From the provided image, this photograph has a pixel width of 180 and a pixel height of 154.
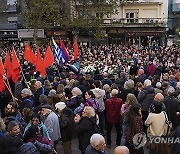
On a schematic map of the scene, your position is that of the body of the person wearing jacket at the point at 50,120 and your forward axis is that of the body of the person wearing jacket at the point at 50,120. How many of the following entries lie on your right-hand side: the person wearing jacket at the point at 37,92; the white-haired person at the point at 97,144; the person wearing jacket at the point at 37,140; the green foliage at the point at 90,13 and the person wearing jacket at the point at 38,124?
2

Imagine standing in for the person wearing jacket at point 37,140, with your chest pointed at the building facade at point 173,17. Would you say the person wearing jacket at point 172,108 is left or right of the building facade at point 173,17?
right

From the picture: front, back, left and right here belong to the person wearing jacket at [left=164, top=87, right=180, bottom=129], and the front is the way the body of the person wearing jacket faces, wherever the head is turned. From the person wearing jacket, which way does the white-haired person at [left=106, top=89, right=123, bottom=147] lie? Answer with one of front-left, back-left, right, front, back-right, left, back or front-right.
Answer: left

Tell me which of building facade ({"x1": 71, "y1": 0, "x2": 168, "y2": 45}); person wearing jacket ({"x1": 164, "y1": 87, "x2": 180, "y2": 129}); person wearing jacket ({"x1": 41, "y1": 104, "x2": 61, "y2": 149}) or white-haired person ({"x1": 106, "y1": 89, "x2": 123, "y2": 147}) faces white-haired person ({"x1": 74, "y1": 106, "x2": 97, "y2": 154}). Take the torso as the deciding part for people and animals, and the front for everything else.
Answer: the building facade

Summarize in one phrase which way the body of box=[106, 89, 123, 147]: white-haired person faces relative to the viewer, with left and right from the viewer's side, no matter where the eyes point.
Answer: facing away from the viewer

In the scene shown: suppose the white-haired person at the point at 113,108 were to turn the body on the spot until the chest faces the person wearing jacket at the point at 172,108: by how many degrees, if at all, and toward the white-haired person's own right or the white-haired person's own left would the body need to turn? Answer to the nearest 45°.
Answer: approximately 90° to the white-haired person's own right

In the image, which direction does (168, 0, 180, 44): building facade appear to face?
toward the camera

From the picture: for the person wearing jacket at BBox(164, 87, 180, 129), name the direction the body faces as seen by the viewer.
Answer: away from the camera

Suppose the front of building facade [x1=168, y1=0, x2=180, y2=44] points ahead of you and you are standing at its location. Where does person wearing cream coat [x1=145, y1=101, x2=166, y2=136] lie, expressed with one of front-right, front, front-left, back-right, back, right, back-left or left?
front

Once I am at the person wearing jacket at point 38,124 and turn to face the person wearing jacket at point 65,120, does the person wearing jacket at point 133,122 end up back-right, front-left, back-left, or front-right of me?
front-right

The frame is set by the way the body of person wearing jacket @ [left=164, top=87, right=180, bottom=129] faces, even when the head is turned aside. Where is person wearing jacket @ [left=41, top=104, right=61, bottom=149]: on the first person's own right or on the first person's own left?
on the first person's own left

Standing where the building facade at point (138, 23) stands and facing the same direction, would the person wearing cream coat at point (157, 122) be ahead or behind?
ahead

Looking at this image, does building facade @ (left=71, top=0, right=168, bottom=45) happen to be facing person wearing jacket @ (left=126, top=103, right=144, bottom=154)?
yes

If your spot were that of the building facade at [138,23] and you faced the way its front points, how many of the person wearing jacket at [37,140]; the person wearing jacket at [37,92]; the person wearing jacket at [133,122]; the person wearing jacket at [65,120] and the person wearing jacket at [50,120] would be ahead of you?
5
